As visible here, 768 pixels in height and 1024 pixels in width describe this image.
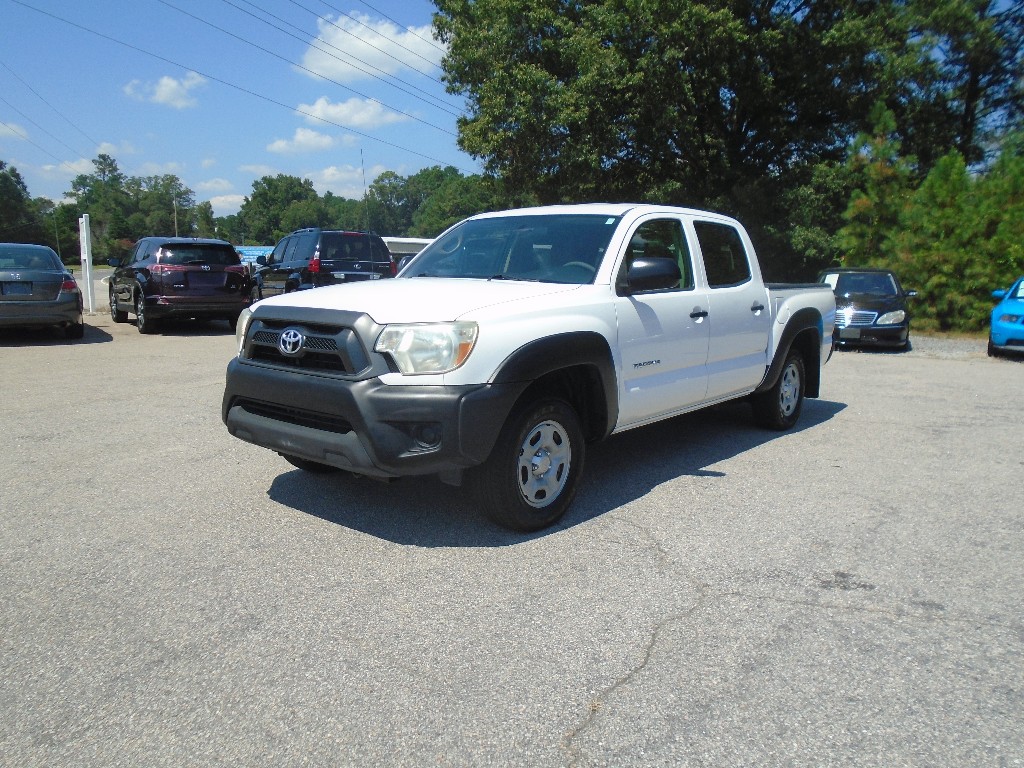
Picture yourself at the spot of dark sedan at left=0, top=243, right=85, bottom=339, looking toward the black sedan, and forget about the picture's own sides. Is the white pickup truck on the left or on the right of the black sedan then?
right

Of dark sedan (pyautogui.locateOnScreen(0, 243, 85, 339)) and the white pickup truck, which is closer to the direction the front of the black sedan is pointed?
the white pickup truck

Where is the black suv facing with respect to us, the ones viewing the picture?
facing away from the viewer and to the left of the viewer

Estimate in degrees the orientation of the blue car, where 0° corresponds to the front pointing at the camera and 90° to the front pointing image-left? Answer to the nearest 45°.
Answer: approximately 0°

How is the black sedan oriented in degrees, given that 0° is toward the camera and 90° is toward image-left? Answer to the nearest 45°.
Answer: approximately 0°

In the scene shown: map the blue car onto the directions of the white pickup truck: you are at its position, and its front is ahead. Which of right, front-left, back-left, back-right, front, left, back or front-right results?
back

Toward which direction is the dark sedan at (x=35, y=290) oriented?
away from the camera

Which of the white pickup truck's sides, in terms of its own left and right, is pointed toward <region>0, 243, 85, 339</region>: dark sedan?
right

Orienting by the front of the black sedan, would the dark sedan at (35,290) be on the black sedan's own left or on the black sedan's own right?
on the black sedan's own right

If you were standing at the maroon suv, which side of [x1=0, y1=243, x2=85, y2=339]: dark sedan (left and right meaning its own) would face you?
right
